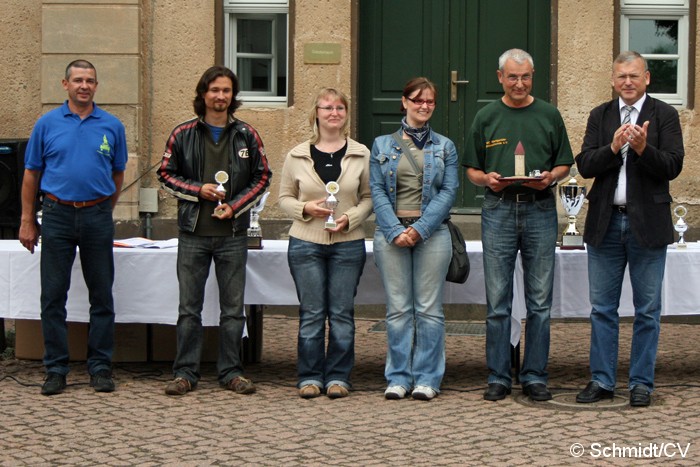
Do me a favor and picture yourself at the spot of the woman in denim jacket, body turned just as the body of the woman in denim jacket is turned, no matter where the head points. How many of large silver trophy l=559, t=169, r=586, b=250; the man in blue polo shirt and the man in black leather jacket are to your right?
2

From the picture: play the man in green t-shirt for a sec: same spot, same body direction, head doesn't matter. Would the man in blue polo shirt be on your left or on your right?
on your right

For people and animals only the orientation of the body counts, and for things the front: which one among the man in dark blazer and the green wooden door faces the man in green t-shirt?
the green wooden door

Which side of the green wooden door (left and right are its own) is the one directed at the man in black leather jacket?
front

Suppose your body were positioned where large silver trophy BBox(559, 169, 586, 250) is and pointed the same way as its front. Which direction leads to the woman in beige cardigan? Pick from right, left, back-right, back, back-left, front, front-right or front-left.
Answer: front-right

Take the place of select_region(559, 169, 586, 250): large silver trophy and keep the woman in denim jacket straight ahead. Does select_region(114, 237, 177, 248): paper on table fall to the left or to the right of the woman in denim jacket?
right

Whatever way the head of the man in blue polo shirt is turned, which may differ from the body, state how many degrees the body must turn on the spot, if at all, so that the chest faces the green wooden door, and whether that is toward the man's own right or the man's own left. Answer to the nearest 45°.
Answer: approximately 135° to the man's own left

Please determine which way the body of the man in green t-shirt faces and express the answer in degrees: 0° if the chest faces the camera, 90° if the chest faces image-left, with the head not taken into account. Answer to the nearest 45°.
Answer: approximately 0°

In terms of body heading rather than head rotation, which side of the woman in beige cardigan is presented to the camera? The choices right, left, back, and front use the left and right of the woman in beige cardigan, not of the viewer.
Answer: front

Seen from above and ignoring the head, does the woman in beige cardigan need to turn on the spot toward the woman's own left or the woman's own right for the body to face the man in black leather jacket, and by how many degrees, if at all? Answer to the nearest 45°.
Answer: approximately 90° to the woman's own right
